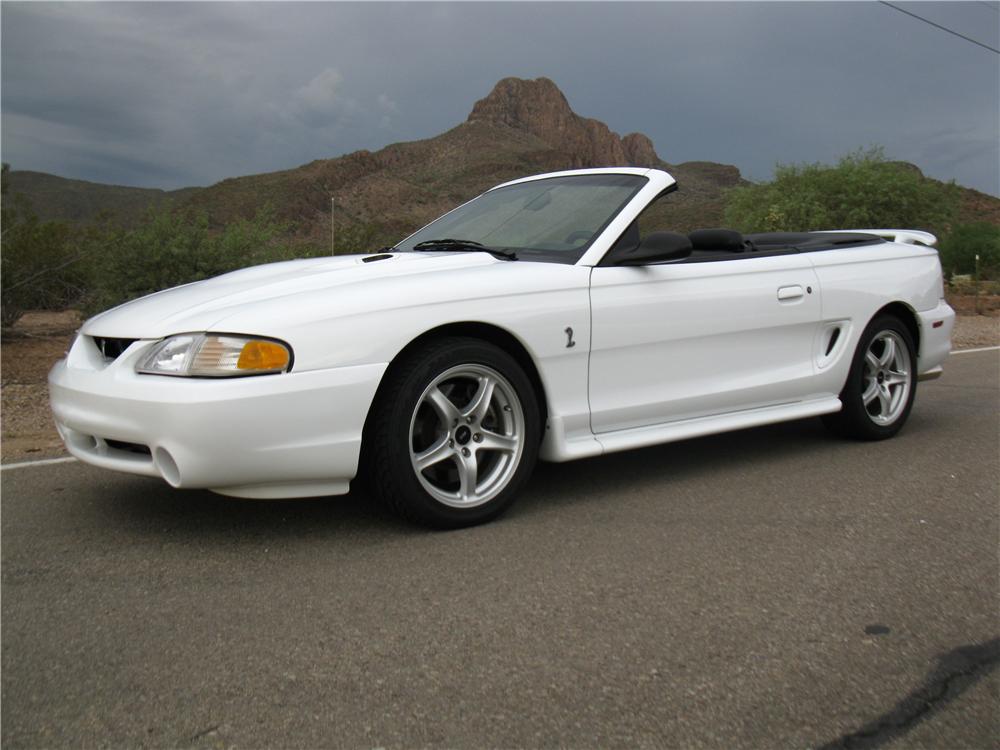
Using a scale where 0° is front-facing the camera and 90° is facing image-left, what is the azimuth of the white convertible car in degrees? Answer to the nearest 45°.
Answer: approximately 45°

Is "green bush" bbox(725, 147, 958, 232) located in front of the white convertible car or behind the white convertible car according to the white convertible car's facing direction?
behind

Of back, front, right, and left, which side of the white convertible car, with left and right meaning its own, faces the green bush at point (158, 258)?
right

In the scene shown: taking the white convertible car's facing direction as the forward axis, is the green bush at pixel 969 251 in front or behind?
behind

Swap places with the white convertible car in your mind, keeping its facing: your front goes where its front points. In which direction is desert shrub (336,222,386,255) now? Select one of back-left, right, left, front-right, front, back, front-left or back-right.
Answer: back-right
